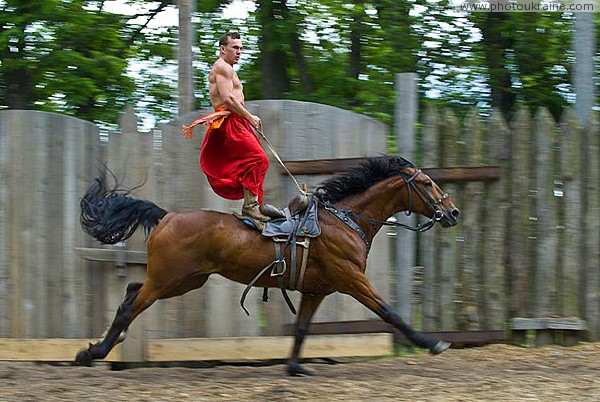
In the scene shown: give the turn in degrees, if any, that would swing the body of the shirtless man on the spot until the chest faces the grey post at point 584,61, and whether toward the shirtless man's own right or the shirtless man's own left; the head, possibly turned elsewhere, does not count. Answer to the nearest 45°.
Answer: approximately 45° to the shirtless man's own left

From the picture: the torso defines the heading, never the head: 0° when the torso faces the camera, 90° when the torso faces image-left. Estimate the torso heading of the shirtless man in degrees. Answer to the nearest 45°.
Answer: approximately 270°

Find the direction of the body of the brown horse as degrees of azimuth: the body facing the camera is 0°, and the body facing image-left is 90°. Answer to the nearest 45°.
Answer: approximately 270°

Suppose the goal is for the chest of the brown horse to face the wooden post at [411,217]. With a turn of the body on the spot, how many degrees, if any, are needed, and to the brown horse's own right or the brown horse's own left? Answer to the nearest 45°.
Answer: approximately 45° to the brown horse's own left

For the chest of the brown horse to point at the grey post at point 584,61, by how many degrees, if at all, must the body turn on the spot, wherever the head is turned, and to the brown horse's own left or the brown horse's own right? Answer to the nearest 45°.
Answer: approximately 45° to the brown horse's own left

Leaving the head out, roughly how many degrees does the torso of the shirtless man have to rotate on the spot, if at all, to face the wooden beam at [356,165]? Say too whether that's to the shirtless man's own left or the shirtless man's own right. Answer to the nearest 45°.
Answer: approximately 45° to the shirtless man's own left

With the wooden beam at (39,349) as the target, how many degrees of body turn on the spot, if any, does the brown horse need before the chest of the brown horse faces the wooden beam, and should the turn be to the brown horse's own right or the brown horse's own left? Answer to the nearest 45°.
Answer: approximately 180°

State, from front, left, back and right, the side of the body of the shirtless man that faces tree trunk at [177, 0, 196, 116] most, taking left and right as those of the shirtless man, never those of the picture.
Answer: left

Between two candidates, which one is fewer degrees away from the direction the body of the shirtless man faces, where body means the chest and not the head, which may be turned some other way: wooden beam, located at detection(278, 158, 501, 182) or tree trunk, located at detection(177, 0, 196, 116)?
the wooden beam

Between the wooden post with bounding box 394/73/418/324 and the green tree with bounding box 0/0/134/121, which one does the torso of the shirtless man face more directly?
the wooden post
